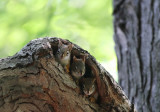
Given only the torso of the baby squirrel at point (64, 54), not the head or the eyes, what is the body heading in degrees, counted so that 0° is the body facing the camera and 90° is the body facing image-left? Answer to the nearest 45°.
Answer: approximately 0°

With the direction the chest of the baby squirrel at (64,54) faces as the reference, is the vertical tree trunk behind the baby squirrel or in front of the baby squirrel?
behind
